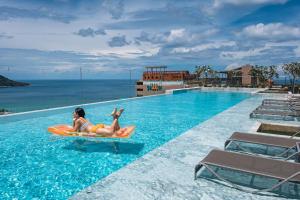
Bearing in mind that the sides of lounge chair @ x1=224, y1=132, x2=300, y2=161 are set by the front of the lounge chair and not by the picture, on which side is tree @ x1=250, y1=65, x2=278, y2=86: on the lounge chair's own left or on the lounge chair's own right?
on the lounge chair's own right

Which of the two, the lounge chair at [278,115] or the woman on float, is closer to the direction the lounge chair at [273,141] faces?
the woman on float

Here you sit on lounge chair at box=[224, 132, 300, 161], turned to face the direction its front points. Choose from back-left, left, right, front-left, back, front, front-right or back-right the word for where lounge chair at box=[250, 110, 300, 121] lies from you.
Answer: right

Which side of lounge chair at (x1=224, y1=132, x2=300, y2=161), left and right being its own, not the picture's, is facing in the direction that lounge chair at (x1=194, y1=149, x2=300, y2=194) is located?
left

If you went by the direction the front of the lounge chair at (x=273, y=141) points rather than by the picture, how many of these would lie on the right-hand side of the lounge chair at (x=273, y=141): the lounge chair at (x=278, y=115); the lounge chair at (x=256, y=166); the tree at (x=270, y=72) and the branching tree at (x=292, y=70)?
3

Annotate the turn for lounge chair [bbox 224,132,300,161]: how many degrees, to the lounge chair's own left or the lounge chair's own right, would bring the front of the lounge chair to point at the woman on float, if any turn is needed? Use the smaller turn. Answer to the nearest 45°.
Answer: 0° — it already faces them

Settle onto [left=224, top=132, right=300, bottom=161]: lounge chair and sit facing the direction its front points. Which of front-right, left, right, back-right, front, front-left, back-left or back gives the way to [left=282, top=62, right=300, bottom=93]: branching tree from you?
right

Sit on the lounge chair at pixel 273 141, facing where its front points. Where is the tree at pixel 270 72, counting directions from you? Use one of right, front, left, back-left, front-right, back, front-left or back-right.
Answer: right

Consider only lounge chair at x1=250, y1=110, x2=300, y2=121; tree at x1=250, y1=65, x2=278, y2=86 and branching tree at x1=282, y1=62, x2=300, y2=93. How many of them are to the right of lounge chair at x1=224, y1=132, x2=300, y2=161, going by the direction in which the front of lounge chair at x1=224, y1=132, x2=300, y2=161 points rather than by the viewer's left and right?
3

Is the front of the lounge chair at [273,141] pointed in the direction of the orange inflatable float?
yes

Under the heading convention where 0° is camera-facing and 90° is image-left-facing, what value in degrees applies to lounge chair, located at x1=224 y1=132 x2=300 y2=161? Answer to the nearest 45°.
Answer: approximately 90°
